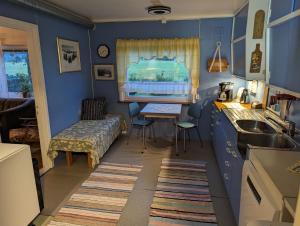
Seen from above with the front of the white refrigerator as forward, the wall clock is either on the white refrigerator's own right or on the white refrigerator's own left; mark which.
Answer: on the white refrigerator's own left

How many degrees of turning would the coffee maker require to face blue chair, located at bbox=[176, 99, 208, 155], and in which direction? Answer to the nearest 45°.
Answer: approximately 45° to its right

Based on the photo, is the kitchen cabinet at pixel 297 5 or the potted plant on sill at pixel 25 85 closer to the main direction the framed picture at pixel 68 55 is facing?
the kitchen cabinet

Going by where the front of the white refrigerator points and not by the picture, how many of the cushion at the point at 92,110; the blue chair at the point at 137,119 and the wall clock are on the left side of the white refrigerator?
3

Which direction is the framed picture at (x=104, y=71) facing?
toward the camera

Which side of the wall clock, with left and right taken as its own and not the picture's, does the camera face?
front

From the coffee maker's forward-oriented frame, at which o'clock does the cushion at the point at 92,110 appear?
The cushion is roughly at 1 o'clock from the coffee maker.

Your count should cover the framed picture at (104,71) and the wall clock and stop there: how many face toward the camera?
2

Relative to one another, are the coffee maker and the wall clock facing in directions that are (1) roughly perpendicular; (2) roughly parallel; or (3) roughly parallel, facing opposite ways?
roughly perpendicular

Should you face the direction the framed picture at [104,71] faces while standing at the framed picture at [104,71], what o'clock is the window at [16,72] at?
The window is roughly at 4 o'clock from the framed picture.

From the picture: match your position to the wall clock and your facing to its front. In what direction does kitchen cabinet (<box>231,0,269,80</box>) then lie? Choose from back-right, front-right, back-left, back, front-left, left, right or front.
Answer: front-left

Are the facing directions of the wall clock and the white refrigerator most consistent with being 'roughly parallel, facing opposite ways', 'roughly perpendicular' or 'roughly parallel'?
roughly perpendicular

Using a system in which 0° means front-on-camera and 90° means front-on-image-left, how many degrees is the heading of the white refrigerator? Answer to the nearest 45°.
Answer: approximately 315°

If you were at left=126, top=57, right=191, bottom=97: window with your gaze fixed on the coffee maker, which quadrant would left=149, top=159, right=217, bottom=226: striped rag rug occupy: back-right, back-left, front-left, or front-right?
front-right

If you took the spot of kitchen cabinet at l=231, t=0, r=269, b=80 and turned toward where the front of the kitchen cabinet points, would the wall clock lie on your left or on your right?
on your right

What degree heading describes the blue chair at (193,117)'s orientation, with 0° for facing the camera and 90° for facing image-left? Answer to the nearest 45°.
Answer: approximately 45°

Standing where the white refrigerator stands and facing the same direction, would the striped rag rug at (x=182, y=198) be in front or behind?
in front

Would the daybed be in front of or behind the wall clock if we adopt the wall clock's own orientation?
in front

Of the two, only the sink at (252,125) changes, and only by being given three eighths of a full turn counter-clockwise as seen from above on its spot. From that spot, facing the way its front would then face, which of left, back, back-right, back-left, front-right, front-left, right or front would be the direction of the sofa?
back

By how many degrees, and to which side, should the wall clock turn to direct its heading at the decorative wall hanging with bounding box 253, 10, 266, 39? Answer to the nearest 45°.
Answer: approximately 45° to its left
